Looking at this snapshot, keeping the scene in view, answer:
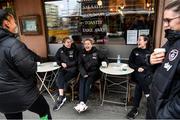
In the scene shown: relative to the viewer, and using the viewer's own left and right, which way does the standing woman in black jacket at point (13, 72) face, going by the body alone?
facing away from the viewer and to the right of the viewer

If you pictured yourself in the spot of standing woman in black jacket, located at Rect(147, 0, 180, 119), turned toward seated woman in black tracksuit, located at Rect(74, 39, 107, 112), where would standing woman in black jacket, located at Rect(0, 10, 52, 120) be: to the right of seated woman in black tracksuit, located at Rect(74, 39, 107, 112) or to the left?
left

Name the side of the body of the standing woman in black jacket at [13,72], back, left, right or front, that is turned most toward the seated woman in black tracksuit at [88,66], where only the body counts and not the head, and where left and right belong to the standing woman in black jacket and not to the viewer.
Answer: front

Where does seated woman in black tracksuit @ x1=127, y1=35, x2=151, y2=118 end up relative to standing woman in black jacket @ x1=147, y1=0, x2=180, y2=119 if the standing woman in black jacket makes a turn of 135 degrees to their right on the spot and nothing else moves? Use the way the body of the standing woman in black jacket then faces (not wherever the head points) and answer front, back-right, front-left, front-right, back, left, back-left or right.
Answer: front-left

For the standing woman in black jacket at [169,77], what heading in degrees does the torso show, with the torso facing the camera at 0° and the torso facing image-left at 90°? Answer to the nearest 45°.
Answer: approximately 90°

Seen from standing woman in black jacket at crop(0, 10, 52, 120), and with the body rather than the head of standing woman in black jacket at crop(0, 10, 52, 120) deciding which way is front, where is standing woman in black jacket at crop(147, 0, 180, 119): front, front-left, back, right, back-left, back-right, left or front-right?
right

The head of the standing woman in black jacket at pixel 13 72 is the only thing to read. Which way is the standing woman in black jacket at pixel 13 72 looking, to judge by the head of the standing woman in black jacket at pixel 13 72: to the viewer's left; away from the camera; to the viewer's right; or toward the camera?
to the viewer's right

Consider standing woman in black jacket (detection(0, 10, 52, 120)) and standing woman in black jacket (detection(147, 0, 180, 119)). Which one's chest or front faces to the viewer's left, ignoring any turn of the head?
standing woman in black jacket (detection(147, 0, 180, 119))

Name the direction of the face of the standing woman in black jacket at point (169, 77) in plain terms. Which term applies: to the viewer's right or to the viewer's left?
to the viewer's left

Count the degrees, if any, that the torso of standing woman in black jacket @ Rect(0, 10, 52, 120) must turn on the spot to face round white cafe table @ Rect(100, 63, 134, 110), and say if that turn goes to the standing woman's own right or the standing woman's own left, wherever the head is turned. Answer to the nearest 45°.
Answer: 0° — they already face it

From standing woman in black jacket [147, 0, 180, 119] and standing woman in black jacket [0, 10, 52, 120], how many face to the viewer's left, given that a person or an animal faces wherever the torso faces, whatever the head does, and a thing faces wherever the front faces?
1

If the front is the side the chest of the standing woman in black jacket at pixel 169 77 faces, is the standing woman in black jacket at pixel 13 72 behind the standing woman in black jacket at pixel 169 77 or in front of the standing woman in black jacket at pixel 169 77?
in front
